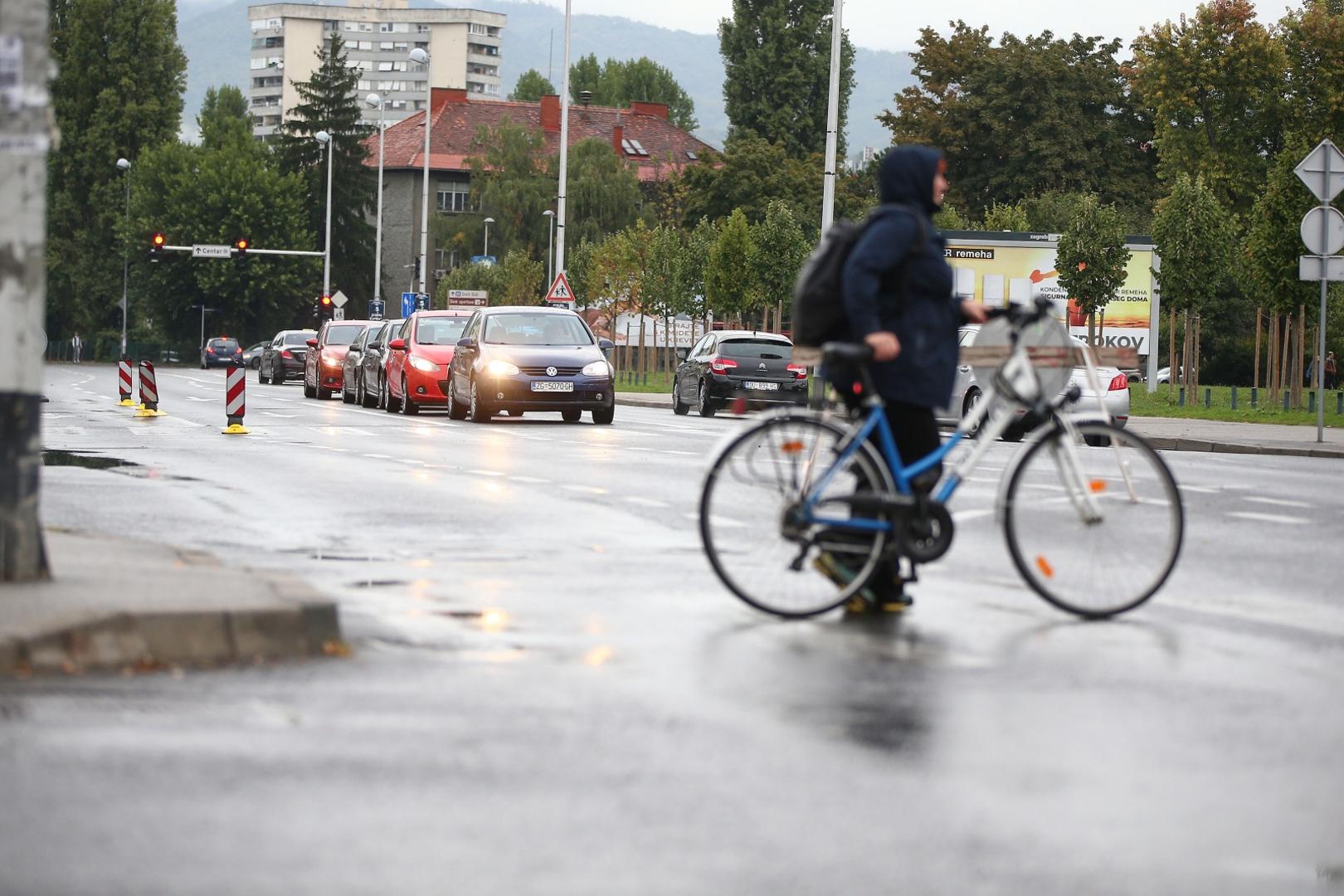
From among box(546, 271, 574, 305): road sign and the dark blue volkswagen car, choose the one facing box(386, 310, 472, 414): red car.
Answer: the road sign

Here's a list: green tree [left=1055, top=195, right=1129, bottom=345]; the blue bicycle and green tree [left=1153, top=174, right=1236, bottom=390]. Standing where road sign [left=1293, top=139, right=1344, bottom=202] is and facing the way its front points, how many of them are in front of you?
2

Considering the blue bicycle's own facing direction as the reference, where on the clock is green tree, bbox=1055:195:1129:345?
The green tree is roughly at 9 o'clock from the blue bicycle.

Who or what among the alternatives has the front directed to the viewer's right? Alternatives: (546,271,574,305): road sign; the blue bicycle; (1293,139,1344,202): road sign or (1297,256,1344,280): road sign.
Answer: the blue bicycle

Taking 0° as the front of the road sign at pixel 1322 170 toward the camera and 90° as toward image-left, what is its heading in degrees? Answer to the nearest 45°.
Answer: approximately 180°

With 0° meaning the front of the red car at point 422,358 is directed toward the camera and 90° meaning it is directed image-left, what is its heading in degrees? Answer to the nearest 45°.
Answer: approximately 0°

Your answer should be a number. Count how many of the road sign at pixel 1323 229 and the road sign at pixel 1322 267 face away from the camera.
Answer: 2

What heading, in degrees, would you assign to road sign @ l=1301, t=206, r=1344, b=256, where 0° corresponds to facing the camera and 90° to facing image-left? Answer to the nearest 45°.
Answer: approximately 180°

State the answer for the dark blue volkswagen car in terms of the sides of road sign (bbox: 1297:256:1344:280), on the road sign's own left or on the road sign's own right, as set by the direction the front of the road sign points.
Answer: on the road sign's own left

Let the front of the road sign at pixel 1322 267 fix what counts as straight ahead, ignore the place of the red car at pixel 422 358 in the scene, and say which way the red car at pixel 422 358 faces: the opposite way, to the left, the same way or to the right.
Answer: the opposite way

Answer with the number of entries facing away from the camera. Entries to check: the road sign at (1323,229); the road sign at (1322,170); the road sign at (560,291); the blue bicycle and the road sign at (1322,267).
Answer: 3

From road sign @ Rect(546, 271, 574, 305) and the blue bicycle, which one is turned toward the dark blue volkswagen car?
the road sign

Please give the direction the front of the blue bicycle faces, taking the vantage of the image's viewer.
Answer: facing to the right of the viewer
